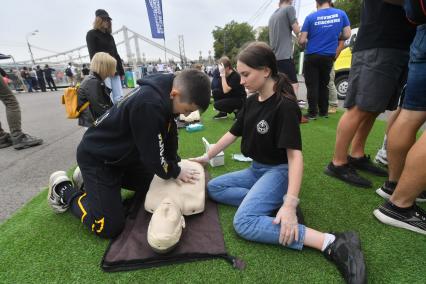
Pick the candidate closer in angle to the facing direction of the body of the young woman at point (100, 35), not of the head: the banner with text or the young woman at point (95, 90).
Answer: the young woman

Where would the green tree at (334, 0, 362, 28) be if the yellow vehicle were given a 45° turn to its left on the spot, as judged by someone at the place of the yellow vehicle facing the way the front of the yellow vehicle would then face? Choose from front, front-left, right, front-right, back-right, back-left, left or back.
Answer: back

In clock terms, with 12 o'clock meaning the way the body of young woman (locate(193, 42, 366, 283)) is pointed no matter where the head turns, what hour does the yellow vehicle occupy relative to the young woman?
The yellow vehicle is roughly at 5 o'clock from the young woman.

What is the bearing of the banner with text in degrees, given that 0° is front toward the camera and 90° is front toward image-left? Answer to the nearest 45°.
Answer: approximately 0°

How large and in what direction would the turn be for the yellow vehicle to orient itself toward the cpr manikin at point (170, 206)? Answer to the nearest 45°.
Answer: approximately 45° to its left

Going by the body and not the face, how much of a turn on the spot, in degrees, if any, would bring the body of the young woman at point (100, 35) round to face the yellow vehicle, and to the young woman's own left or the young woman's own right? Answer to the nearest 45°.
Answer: approximately 45° to the young woman's own left

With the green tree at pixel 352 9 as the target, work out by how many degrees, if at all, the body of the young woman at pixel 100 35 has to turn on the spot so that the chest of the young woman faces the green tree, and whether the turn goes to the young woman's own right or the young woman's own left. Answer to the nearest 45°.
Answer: approximately 90° to the young woman's own left

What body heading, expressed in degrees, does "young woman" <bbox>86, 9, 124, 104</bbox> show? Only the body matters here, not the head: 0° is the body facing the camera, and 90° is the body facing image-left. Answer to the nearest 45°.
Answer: approximately 315°

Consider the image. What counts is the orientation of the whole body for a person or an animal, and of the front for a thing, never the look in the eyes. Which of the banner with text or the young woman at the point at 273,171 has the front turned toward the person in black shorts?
the banner with text
